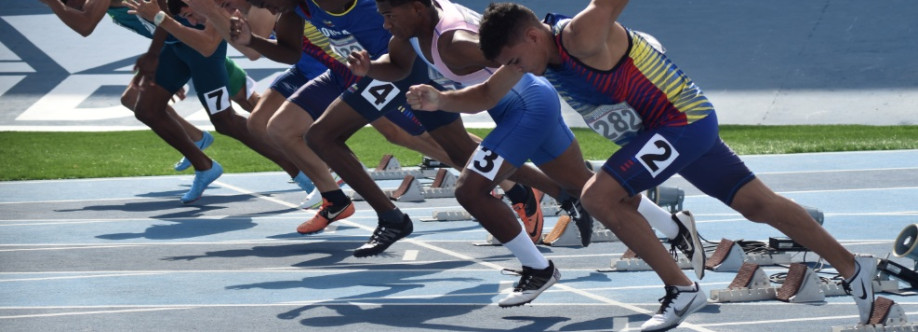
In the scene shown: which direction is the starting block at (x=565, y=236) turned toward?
to the viewer's left

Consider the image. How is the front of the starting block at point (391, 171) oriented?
to the viewer's left

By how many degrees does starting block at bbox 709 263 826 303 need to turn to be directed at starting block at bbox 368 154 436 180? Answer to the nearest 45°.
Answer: approximately 45° to its right

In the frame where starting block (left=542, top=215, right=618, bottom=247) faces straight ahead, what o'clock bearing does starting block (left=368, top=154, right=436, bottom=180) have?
starting block (left=368, top=154, right=436, bottom=180) is roughly at 2 o'clock from starting block (left=542, top=215, right=618, bottom=247).

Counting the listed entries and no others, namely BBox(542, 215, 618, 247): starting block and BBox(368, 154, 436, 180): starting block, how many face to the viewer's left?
2

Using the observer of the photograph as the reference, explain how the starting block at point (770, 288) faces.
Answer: facing to the left of the viewer

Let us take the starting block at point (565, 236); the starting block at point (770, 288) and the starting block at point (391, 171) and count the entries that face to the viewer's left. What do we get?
3
